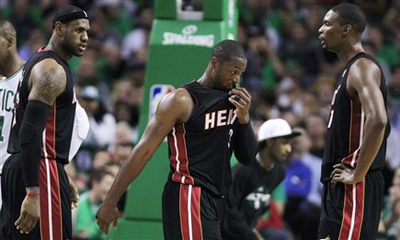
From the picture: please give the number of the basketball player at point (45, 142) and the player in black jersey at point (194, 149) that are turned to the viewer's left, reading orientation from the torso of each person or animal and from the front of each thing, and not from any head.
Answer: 0

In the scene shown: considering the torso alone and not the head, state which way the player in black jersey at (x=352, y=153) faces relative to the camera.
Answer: to the viewer's left

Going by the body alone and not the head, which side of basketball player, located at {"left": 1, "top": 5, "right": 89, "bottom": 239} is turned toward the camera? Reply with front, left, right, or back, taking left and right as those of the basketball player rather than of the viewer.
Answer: right

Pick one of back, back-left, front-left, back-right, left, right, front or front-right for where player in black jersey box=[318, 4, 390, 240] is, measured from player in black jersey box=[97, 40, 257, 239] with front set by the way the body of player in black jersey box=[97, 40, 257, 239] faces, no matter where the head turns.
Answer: front-left

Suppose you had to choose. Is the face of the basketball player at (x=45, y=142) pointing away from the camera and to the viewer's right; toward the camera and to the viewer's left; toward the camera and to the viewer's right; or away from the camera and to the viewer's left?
toward the camera and to the viewer's right

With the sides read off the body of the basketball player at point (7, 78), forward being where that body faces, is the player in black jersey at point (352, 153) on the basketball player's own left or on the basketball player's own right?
on the basketball player's own left

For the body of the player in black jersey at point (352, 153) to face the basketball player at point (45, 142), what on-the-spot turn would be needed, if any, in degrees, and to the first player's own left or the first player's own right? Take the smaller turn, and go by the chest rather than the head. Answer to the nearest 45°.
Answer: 0° — they already face them

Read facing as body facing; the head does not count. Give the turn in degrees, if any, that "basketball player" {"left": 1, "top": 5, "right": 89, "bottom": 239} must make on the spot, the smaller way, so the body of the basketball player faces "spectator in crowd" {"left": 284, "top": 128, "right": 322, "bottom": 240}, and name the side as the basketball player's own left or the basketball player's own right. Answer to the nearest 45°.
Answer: approximately 45° to the basketball player's own left

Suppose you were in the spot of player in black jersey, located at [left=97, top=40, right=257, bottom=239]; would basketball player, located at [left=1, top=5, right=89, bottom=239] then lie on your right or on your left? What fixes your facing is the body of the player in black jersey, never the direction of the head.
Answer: on your right

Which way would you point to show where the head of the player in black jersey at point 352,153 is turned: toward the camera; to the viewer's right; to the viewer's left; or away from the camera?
to the viewer's left

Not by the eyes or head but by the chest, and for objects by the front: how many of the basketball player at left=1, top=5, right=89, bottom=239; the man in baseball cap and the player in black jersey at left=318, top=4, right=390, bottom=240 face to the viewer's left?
1

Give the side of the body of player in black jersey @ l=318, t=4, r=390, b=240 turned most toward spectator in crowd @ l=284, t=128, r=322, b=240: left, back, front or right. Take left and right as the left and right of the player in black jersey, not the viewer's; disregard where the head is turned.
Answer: right

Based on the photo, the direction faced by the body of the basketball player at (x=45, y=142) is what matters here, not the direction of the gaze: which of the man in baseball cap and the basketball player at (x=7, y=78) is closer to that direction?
the man in baseball cap

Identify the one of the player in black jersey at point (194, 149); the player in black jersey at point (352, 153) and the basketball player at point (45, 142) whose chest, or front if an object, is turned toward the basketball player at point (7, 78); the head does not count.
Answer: the player in black jersey at point (352, 153)
